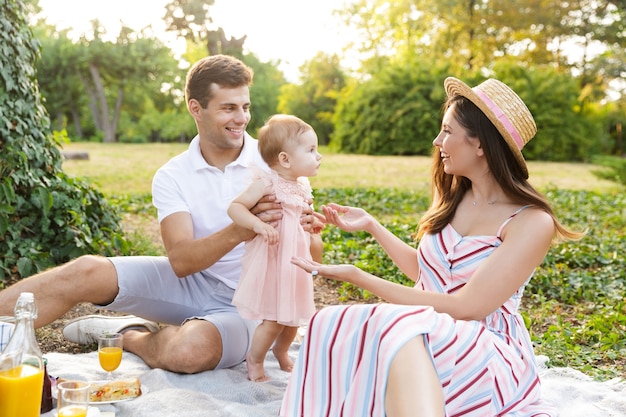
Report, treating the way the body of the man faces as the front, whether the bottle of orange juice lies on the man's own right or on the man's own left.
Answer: on the man's own right

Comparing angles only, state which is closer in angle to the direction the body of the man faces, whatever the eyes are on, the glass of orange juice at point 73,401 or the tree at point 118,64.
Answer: the glass of orange juice

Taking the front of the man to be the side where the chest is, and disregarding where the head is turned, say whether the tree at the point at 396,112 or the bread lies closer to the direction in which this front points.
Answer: the bread

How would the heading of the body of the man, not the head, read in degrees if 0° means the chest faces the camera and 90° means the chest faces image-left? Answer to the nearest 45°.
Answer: approximately 315°

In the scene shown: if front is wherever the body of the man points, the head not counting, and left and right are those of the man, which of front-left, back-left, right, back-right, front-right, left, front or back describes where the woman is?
front

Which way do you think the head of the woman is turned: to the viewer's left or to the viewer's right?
to the viewer's left

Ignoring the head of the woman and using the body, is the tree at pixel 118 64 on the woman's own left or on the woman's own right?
on the woman's own right

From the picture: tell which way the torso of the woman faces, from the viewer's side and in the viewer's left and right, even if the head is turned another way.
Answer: facing the viewer and to the left of the viewer

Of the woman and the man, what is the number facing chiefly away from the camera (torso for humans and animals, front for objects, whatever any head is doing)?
0

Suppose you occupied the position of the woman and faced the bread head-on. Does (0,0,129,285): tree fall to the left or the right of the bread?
right

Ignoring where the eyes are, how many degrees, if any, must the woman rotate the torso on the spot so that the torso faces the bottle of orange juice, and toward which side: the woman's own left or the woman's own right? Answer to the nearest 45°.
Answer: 0° — they already face it

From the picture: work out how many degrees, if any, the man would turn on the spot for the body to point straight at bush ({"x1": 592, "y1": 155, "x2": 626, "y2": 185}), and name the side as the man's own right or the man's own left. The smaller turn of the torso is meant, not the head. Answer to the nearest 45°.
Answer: approximately 90° to the man's own left

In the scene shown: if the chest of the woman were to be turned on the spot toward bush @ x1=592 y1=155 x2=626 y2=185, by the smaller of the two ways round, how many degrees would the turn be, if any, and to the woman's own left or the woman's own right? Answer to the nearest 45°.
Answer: approximately 135° to the woman's own right

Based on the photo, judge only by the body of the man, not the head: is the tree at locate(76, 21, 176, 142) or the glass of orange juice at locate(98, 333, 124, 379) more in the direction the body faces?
the glass of orange juice

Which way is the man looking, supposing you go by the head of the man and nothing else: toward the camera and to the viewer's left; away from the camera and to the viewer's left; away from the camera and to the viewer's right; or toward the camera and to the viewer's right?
toward the camera and to the viewer's right
